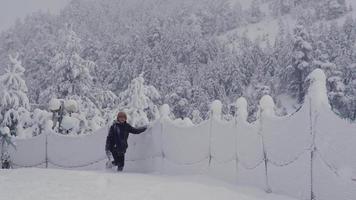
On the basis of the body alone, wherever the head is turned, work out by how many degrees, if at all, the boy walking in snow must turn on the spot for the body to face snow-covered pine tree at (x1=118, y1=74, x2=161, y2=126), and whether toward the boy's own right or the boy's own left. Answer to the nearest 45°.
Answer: approximately 135° to the boy's own left

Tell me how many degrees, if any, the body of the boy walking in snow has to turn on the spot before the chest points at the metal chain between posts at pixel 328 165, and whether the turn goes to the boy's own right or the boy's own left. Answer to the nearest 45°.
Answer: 0° — they already face it

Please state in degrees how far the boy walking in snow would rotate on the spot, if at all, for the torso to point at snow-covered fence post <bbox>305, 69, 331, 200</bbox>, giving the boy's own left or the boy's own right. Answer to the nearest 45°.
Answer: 0° — they already face it

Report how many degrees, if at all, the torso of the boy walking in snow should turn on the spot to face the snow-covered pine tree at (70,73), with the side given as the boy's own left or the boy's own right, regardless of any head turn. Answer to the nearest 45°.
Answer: approximately 135° to the boy's own left

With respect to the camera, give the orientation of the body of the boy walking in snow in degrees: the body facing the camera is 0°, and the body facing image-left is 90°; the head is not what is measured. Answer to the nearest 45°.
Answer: approximately 315°

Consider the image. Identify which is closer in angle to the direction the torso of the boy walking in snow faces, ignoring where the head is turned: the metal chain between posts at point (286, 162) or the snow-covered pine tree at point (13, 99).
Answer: the metal chain between posts
